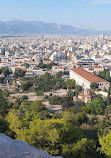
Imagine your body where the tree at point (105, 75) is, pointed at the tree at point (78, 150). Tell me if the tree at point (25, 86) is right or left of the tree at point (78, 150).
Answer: right

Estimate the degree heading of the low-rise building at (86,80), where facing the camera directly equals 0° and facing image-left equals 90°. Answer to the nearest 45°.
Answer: approximately 45°

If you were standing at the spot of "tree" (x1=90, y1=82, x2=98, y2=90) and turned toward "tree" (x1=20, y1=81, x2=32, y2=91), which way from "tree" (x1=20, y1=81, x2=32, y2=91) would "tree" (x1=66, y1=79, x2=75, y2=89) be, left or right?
right

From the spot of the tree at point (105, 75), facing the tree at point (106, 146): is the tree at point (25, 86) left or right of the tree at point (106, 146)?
right

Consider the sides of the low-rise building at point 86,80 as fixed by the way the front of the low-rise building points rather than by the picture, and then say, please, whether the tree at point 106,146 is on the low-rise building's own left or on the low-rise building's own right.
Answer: on the low-rise building's own left

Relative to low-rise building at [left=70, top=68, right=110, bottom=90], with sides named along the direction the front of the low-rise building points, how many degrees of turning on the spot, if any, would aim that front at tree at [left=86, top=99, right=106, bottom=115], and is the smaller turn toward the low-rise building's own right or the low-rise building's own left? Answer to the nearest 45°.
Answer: approximately 45° to the low-rise building's own left

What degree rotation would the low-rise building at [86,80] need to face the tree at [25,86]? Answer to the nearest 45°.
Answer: approximately 45° to its right

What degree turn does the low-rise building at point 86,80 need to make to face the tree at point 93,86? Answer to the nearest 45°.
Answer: approximately 45° to its left
